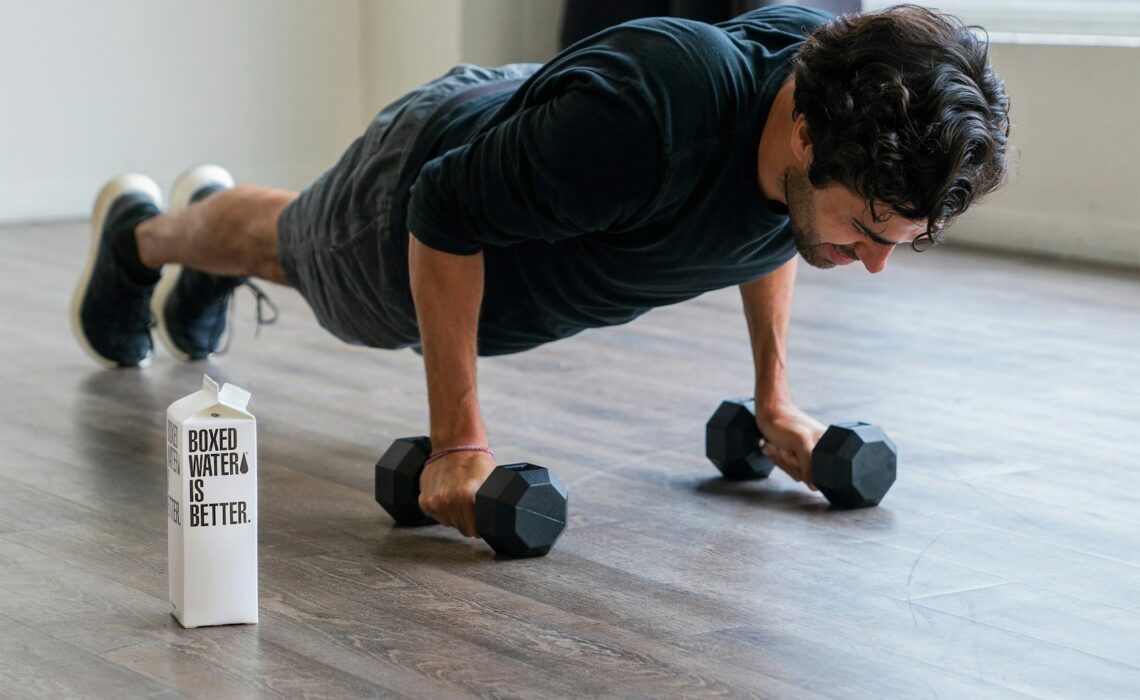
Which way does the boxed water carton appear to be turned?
toward the camera
